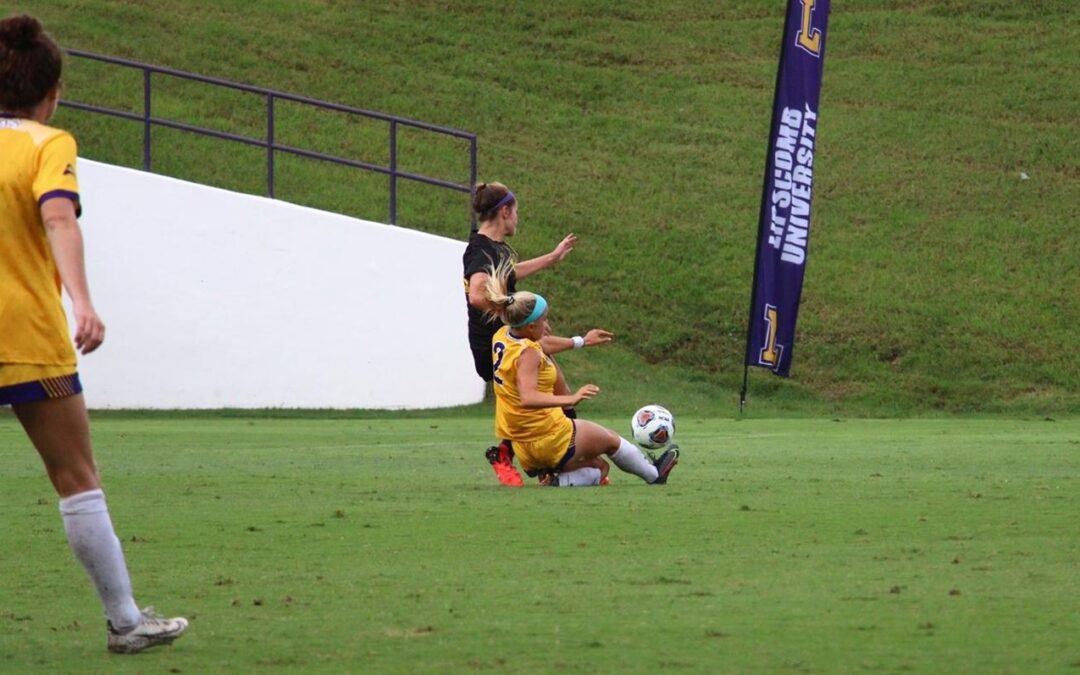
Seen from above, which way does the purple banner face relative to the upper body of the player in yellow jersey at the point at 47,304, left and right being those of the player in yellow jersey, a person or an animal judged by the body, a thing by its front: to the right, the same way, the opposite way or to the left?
the opposite way

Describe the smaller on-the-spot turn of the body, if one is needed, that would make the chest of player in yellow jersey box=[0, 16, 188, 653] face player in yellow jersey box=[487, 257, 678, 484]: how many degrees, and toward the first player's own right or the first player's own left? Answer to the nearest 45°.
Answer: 0° — they already face them

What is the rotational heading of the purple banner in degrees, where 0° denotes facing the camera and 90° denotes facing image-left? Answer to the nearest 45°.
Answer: approximately 0°

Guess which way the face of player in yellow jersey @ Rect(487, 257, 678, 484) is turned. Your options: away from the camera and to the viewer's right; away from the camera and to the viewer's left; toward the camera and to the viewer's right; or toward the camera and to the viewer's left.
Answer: away from the camera and to the viewer's right

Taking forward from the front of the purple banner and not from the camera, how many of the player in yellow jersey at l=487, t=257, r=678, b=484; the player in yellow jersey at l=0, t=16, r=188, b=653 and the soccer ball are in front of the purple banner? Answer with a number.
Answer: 3

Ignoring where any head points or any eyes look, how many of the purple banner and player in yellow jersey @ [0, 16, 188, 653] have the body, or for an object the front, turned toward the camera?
1

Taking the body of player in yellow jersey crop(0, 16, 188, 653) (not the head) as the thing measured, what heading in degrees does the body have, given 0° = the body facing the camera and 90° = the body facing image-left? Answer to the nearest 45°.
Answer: approximately 225°
